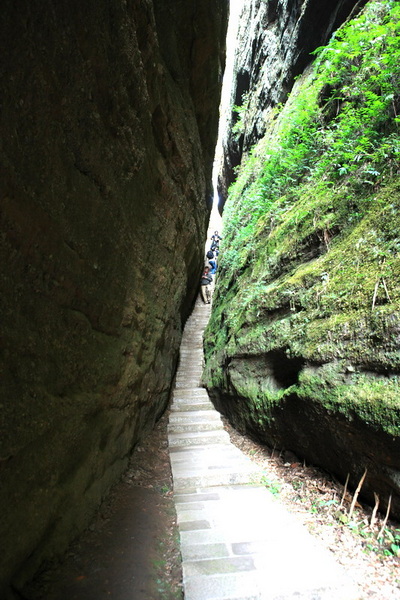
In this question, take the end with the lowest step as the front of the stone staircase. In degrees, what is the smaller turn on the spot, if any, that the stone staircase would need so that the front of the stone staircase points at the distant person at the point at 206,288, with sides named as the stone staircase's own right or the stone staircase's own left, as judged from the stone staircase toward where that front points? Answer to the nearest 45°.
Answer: approximately 180°

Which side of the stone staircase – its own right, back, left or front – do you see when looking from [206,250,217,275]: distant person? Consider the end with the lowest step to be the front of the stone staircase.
back
